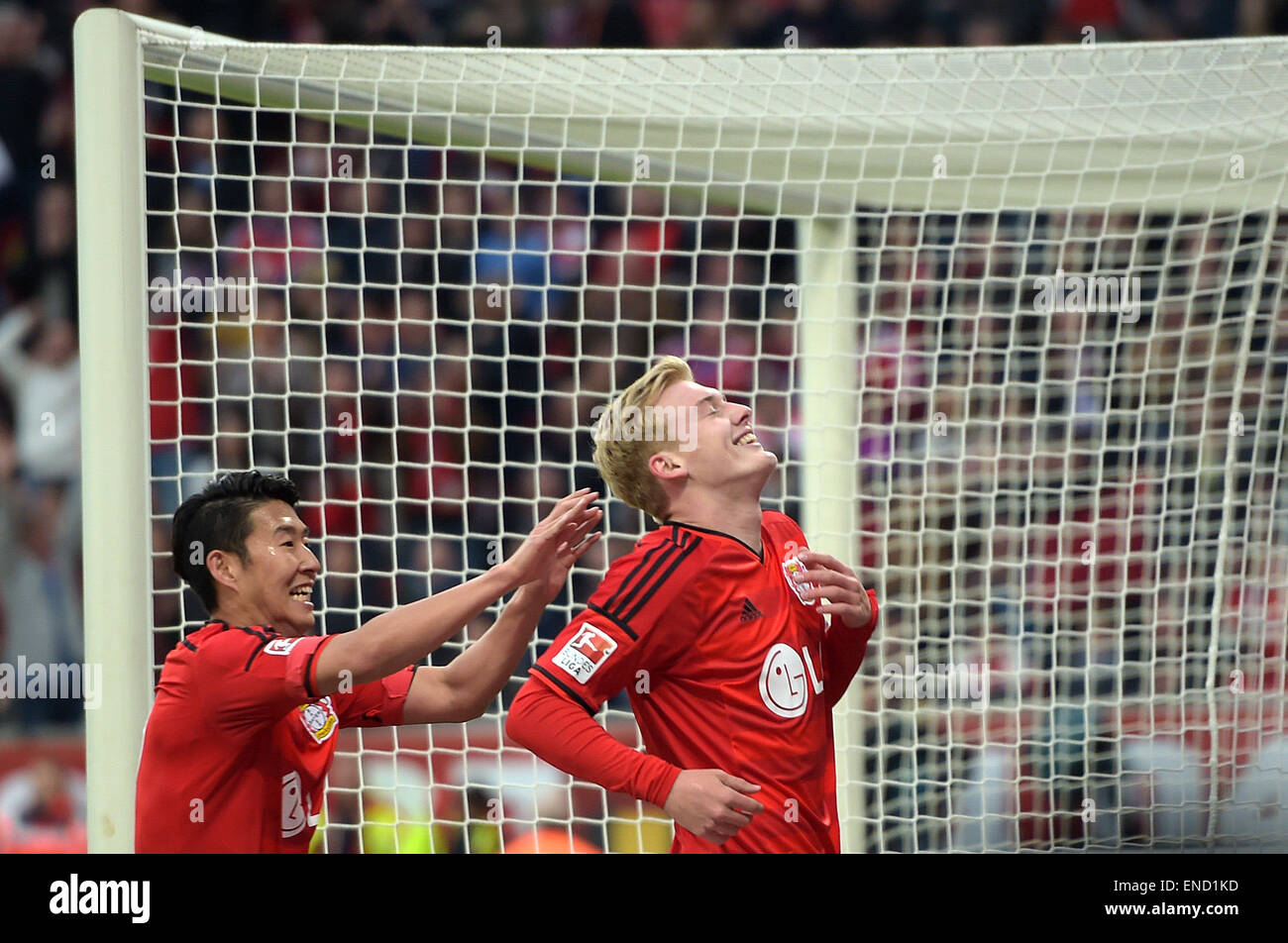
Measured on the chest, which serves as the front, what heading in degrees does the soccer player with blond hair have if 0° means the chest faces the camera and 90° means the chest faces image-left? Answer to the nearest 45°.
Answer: approximately 315°
